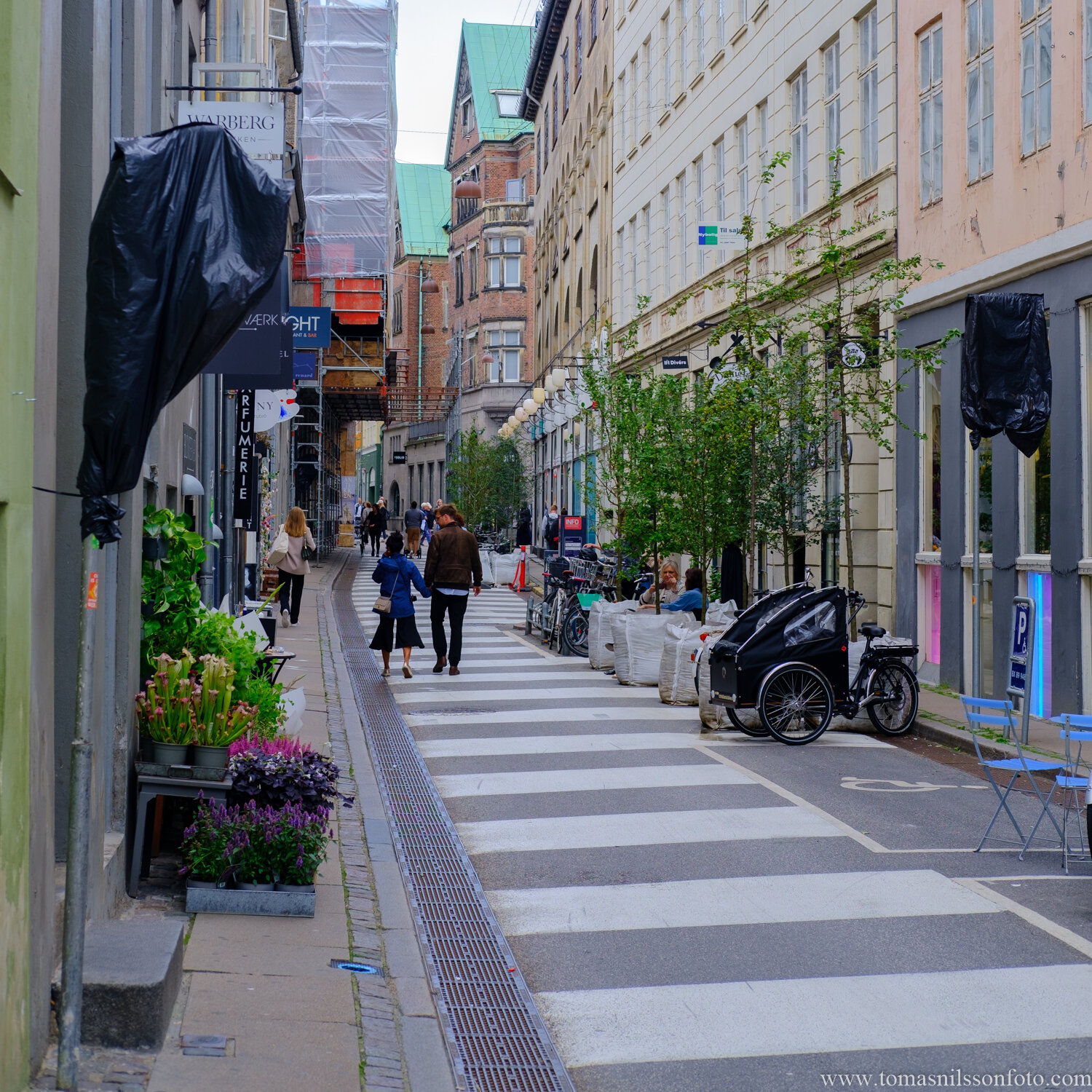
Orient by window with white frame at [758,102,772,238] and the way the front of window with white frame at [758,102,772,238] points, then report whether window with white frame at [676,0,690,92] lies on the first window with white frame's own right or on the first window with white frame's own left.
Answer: on the first window with white frame's own right

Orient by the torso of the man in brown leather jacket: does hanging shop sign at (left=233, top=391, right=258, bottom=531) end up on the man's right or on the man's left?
on the man's left

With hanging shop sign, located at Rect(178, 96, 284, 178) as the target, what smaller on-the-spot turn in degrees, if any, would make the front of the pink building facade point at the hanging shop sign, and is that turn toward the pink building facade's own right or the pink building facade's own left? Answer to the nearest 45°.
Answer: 0° — it already faces it

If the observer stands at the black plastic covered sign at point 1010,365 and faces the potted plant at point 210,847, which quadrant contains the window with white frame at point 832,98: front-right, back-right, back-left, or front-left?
back-right

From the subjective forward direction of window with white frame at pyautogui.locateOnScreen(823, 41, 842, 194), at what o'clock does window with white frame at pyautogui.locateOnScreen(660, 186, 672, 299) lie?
window with white frame at pyautogui.locateOnScreen(660, 186, 672, 299) is roughly at 4 o'clock from window with white frame at pyautogui.locateOnScreen(823, 41, 842, 194).

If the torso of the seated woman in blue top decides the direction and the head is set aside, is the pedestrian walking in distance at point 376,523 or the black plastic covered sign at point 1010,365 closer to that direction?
the pedestrian walking in distance

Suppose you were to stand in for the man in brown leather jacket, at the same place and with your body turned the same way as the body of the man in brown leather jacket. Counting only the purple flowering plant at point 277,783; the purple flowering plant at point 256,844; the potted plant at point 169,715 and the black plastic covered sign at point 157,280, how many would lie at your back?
4

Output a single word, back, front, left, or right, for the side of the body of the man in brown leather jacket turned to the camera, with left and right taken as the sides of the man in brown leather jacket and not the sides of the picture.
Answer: back

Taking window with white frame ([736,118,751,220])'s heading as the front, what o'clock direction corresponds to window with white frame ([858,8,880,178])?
window with white frame ([858,8,880,178]) is roughly at 10 o'clock from window with white frame ([736,118,751,220]).

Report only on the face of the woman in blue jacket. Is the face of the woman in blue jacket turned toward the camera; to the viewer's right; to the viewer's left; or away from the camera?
away from the camera
